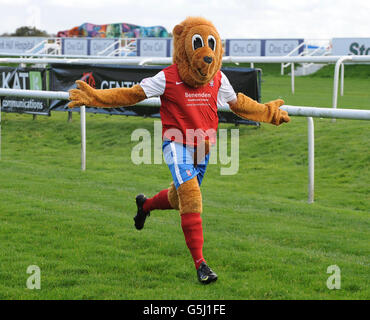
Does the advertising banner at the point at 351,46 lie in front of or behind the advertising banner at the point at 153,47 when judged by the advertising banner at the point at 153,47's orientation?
in front

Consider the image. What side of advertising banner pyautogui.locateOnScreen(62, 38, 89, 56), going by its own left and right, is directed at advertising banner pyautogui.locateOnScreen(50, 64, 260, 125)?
front

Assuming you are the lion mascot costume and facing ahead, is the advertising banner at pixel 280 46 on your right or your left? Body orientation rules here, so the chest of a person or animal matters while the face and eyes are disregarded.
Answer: on your left

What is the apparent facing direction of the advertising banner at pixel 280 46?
toward the camera

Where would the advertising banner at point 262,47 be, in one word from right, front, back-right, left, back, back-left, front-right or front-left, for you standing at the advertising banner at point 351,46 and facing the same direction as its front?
back-right

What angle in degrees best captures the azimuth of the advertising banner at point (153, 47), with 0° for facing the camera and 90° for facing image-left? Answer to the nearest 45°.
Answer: approximately 0°

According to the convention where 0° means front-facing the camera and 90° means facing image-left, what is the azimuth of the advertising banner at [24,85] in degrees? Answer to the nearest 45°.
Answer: approximately 0°

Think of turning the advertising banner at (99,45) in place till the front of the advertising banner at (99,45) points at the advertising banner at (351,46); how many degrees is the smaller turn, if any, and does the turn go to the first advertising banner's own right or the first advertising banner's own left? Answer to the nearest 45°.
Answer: approximately 45° to the first advertising banner's own left

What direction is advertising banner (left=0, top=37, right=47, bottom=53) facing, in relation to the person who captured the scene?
facing the viewer

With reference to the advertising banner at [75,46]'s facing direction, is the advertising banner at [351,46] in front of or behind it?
in front

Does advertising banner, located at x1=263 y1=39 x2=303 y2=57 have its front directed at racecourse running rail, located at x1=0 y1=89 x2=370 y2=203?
yes

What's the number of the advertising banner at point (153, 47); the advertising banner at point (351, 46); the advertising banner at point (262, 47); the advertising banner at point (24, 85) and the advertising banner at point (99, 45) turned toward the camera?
5

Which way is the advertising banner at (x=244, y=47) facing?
toward the camera

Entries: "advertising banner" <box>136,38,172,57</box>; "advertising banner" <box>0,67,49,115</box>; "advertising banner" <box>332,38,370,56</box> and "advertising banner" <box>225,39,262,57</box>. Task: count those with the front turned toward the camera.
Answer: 4

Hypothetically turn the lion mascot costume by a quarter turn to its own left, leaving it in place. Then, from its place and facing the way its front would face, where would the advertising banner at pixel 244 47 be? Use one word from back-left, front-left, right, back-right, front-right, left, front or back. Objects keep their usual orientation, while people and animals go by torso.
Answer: front-left

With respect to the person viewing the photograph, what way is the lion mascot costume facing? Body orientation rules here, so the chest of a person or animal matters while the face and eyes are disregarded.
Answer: facing the viewer and to the right of the viewer

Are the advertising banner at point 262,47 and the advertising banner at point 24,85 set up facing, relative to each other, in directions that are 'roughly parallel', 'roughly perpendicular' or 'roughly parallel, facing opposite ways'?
roughly parallel
